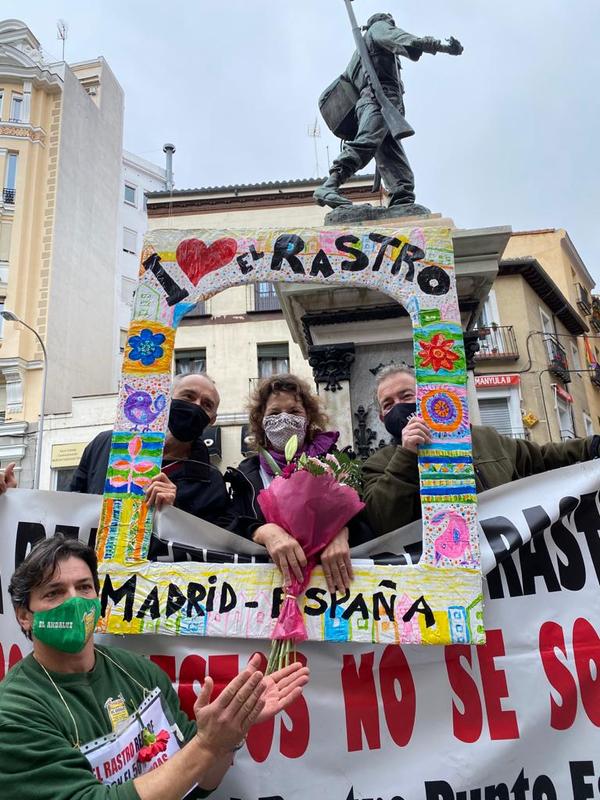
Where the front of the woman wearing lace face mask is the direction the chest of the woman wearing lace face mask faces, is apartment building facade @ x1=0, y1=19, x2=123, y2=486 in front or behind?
behind

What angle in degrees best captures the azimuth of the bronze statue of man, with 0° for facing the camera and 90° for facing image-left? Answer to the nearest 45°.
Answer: approximately 270°

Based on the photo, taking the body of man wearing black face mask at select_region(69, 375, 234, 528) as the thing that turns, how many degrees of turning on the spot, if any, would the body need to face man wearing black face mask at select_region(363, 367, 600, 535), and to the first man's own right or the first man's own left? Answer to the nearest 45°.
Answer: approximately 90° to the first man's own left

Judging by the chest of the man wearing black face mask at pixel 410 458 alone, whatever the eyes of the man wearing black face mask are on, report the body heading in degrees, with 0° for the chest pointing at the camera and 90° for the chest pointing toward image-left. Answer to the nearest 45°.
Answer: approximately 0°

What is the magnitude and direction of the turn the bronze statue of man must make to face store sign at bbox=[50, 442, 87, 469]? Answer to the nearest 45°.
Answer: approximately 135° to its left

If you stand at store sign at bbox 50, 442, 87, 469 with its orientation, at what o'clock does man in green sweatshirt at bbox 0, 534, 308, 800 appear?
The man in green sweatshirt is roughly at 12 o'clock from the store sign.

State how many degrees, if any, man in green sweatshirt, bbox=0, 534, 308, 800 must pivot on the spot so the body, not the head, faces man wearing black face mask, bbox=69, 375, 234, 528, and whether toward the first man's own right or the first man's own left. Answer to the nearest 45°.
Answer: approximately 135° to the first man's own left
